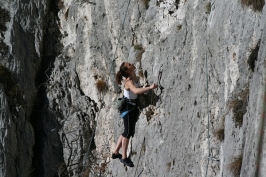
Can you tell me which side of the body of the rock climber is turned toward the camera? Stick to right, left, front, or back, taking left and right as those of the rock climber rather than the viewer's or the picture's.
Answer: right
